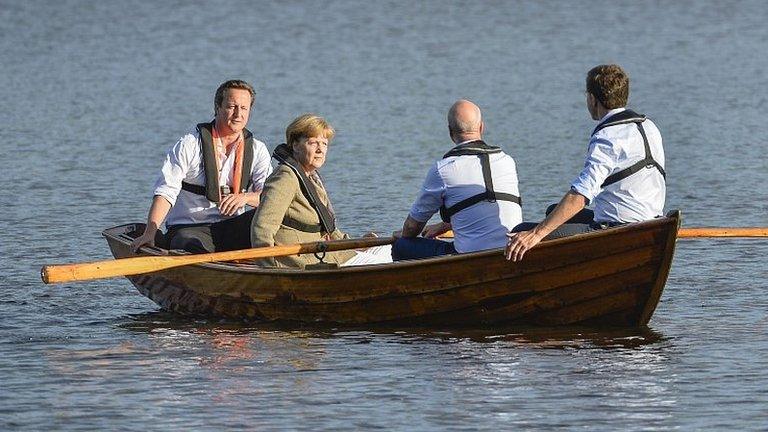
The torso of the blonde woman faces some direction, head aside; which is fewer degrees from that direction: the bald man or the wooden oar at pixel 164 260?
the bald man

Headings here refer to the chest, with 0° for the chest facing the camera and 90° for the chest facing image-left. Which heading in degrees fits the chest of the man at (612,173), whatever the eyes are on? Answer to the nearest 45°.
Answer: approximately 135°

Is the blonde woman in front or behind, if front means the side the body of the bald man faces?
in front

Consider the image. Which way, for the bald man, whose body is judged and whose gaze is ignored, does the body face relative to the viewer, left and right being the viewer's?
facing away from the viewer and to the left of the viewer

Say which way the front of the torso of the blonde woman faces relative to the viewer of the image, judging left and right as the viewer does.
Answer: facing the viewer and to the right of the viewer

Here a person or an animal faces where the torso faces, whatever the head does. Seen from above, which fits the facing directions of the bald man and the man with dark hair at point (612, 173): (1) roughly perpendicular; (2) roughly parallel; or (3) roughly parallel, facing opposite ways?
roughly parallel

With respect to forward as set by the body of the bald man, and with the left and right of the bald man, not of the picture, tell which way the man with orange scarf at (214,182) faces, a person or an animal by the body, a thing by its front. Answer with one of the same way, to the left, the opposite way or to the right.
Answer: the opposite way

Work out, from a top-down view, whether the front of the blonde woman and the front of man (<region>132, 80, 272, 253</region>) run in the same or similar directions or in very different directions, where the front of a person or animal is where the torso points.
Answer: same or similar directions

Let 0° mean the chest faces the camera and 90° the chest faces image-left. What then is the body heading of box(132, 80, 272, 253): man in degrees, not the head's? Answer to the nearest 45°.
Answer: approximately 315°

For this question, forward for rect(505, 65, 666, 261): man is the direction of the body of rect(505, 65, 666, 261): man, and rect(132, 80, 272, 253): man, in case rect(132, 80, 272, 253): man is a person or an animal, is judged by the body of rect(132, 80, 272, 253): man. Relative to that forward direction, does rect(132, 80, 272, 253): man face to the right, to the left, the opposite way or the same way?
the opposite way

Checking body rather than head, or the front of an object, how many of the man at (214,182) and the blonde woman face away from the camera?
0

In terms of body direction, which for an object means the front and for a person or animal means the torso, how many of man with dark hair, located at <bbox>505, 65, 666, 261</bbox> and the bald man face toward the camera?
0

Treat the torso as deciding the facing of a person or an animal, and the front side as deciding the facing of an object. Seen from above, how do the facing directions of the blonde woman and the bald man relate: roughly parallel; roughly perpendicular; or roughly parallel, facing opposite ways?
roughly parallel, facing opposite ways
